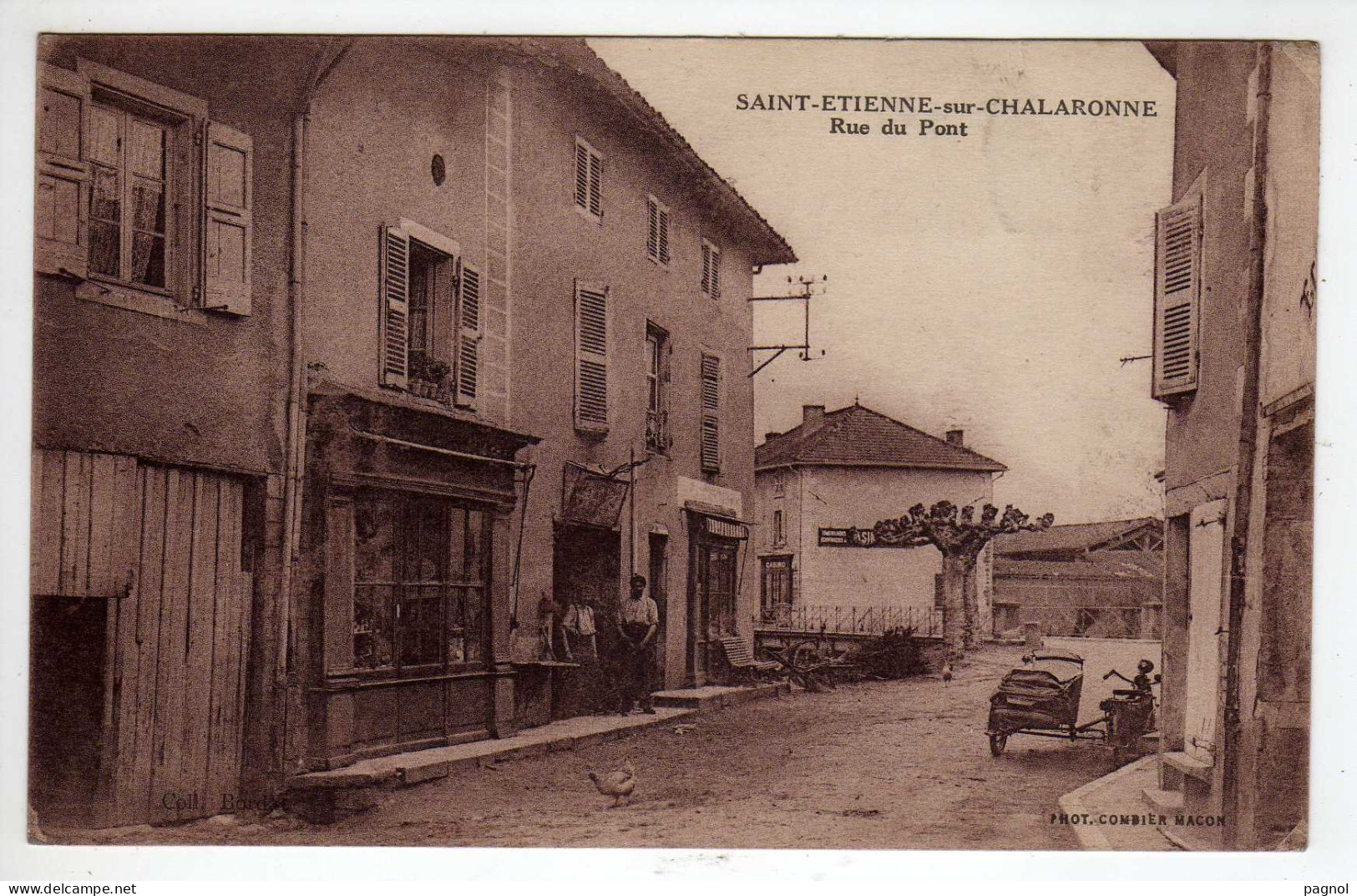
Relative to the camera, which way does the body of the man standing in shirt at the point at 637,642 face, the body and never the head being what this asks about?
toward the camera

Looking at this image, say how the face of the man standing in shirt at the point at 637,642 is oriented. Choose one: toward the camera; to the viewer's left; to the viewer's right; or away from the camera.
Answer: toward the camera
